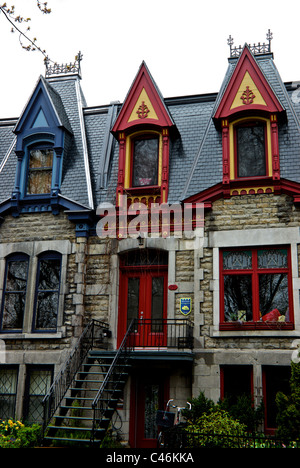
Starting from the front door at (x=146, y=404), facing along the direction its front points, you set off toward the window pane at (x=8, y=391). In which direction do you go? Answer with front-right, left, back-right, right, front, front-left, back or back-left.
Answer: right

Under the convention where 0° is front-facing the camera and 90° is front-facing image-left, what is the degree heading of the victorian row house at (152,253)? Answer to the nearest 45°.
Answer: approximately 0°

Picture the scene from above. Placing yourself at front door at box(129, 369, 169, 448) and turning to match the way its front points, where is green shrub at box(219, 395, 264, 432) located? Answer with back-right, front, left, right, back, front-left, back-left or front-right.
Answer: front-left

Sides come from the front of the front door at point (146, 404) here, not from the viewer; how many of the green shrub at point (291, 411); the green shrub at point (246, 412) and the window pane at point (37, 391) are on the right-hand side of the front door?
1

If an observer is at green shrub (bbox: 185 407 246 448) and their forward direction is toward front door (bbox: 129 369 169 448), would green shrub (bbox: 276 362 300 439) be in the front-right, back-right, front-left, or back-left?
back-right

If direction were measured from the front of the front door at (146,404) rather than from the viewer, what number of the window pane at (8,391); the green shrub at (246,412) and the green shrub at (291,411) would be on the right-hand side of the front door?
1

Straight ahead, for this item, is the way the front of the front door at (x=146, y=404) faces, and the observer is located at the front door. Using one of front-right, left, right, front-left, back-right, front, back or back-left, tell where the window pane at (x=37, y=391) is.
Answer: right

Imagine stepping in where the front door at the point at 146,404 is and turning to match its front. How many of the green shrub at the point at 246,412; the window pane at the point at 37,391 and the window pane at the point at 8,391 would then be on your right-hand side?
2

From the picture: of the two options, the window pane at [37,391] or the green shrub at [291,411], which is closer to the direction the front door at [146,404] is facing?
the green shrub

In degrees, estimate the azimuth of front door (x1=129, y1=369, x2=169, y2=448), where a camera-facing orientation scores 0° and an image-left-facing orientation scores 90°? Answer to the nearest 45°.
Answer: approximately 0°
